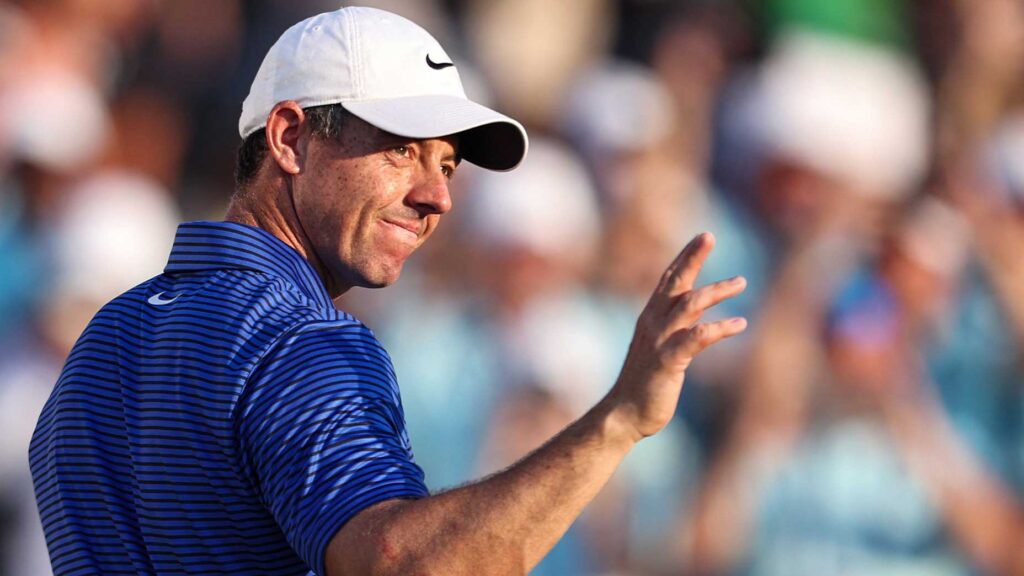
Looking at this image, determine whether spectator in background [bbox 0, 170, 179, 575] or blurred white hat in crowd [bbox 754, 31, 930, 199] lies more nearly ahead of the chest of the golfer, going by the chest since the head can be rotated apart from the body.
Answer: the blurred white hat in crowd

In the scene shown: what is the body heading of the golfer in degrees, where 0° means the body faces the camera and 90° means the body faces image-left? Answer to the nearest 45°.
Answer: approximately 225°

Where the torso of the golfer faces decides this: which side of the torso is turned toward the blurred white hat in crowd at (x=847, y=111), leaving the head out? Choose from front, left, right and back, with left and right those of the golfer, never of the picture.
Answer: front

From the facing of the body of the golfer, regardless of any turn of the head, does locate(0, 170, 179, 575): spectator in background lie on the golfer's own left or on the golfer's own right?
on the golfer's own left
